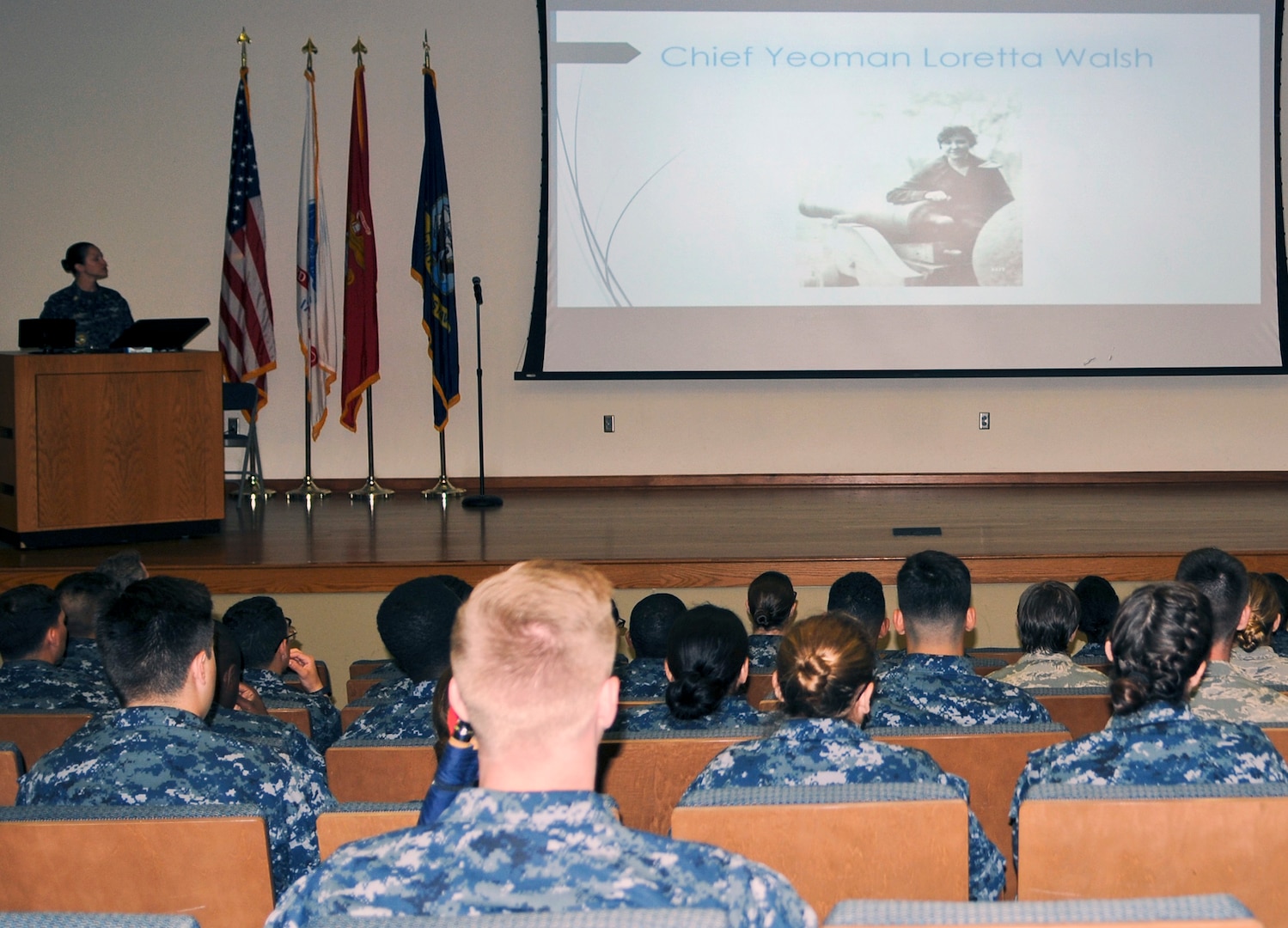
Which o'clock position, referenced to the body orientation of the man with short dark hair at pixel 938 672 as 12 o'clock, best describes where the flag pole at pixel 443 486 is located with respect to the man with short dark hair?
The flag pole is roughly at 11 o'clock from the man with short dark hair.

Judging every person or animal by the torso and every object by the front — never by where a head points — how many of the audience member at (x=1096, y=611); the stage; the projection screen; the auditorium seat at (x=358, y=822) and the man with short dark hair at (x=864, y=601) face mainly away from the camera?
3

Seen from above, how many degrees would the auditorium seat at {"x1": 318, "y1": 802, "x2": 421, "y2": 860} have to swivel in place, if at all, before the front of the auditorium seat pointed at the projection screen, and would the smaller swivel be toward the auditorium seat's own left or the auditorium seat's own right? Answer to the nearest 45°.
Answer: approximately 45° to the auditorium seat's own right

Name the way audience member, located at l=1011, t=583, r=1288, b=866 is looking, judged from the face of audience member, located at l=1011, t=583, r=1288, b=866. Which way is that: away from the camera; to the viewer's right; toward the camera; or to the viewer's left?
away from the camera

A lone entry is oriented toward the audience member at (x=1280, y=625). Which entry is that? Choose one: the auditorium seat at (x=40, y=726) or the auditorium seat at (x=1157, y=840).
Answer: the auditorium seat at (x=1157, y=840)

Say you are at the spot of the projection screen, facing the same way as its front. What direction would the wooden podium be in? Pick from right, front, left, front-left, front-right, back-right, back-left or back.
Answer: front-right

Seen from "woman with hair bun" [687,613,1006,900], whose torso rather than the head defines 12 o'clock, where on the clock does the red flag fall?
The red flag is roughly at 11 o'clock from the woman with hair bun.

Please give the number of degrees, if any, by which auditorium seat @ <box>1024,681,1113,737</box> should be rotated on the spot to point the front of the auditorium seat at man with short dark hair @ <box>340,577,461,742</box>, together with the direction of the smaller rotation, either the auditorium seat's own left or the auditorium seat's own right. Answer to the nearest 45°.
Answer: approximately 90° to the auditorium seat's own left

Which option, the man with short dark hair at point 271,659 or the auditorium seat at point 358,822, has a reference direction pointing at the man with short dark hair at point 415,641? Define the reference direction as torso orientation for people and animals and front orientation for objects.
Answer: the auditorium seat

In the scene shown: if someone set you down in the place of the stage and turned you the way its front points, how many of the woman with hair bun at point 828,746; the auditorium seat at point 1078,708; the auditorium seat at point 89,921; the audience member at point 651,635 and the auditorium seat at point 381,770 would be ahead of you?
5

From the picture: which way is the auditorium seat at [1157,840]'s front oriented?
away from the camera

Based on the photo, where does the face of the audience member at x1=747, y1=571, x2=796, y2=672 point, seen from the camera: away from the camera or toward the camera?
away from the camera

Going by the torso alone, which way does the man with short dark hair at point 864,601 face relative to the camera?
away from the camera

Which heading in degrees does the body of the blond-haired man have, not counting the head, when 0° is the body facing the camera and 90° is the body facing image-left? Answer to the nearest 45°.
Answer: approximately 180°

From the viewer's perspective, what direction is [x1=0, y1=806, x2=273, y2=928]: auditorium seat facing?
away from the camera

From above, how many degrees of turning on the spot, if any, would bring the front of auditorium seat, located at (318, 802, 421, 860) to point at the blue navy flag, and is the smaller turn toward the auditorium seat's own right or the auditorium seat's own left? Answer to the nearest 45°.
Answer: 0° — it already faces it

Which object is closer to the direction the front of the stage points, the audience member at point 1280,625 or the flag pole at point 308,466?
the audience member

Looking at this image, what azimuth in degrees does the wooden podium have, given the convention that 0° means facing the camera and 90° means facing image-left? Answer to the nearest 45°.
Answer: approximately 0°

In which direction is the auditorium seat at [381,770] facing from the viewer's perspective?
away from the camera

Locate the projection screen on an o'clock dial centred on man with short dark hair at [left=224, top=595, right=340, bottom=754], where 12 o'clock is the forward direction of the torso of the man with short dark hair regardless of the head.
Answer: The projection screen is roughly at 12 o'clock from the man with short dark hair.
